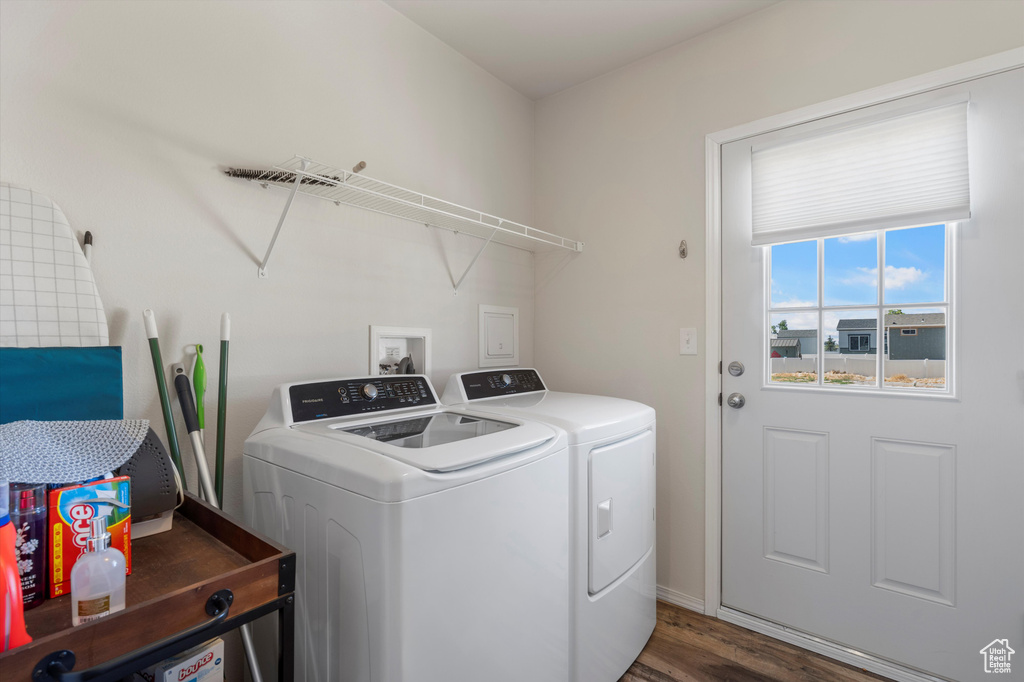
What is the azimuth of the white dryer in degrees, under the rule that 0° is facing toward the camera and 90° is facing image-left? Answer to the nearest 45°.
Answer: approximately 315°

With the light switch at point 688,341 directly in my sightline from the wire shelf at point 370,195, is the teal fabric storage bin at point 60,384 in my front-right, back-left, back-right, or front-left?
back-right

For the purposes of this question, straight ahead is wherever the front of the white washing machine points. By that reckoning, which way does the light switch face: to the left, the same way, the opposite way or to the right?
to the right

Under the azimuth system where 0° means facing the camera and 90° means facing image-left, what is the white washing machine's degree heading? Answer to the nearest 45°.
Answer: approximately 315°

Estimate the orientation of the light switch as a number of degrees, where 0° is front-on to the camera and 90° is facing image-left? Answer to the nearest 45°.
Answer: approximately 0°

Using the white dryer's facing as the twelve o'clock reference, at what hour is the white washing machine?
The white washing machine is roughly at 3 o'clock from the white dryer.
